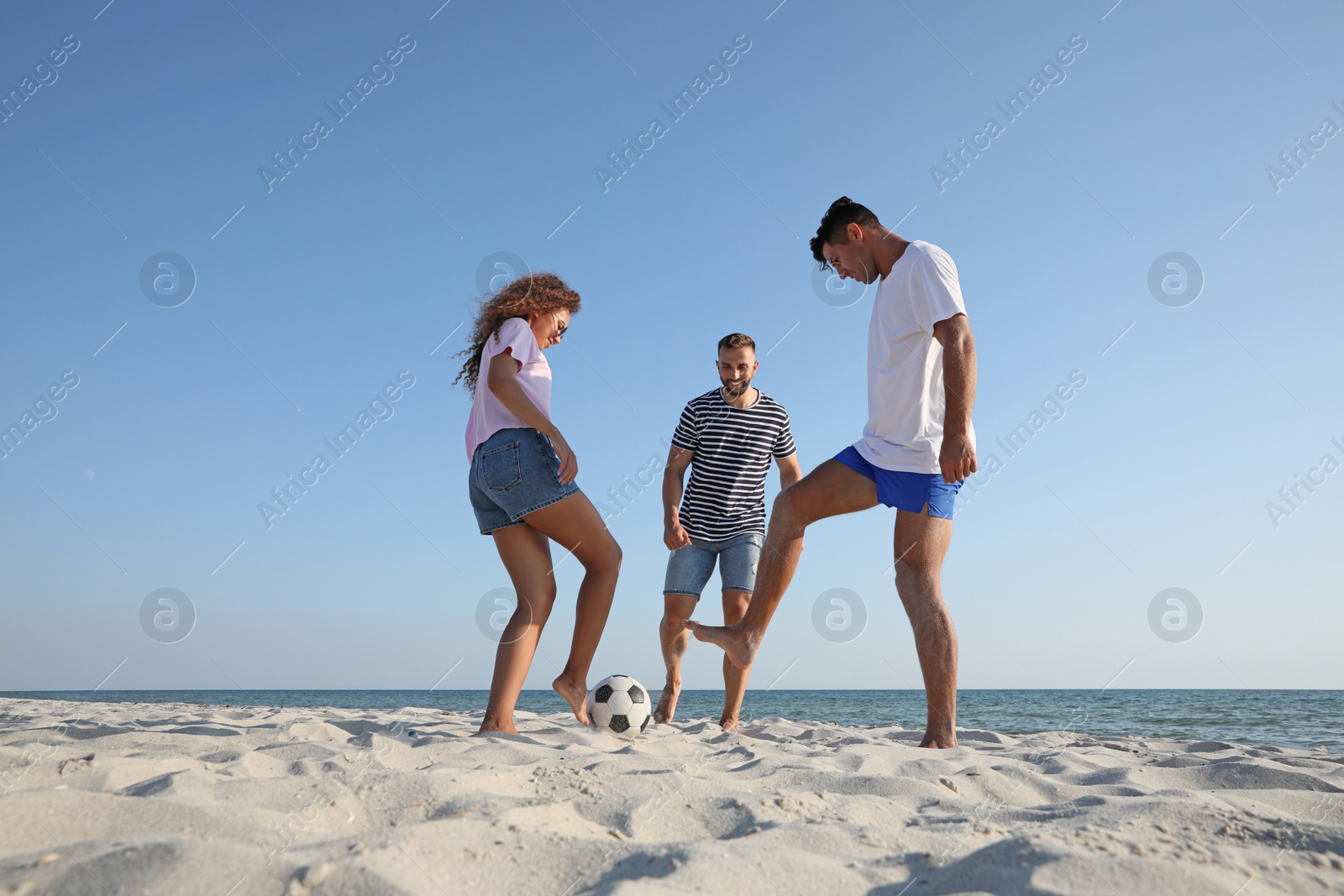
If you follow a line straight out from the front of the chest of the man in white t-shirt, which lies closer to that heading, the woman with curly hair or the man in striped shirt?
the woman with curly hair

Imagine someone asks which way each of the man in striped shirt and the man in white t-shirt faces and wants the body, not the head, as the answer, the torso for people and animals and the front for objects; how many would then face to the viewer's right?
0

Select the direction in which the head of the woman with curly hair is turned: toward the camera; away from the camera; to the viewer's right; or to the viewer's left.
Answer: to the viewer's right

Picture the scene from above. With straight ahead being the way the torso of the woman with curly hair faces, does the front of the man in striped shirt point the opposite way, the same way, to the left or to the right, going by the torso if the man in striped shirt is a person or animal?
to the right

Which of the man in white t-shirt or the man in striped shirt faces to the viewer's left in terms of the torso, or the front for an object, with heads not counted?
the man in white t-shirt

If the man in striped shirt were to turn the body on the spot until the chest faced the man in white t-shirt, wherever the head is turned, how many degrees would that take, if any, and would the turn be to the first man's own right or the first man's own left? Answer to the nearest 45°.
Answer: approximately 45° to the first man's own left

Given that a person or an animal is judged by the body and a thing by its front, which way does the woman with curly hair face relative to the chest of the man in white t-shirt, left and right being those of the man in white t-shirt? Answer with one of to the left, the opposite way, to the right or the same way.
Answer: the opposite way

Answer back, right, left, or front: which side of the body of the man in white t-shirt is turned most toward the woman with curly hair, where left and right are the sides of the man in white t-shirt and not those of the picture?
front

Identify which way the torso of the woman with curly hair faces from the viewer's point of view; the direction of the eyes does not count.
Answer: to the viewer's right

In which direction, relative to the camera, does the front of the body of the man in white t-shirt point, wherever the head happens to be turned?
to the viewer's left

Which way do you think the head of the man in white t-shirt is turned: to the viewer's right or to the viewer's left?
to the viewer's left

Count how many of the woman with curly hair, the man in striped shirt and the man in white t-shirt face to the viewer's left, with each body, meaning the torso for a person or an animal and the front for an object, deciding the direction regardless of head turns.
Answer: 1

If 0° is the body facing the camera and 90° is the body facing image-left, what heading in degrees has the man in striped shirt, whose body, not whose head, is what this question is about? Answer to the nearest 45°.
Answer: approximately 0°
